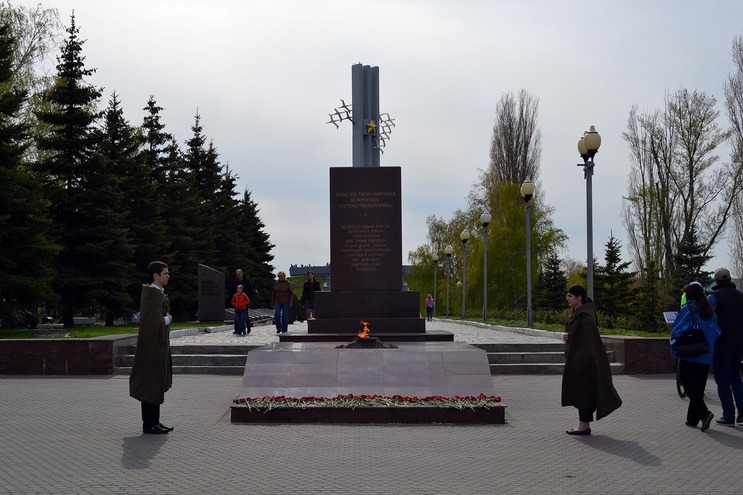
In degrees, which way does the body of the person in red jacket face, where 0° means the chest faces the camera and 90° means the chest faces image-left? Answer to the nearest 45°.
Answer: approximately 0°

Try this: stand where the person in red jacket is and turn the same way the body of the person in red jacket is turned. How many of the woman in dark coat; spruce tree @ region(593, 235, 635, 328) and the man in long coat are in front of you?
2

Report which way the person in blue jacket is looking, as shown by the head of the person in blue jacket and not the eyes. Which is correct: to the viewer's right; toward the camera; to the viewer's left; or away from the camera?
away from the camera

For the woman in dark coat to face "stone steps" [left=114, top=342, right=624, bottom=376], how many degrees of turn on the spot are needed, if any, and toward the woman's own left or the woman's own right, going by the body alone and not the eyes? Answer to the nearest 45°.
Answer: approximately 90° to the woman's own right

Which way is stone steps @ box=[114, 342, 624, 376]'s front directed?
toward the camera

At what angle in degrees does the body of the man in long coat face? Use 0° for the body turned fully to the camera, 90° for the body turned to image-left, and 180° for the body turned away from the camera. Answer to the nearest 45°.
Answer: approximately 270°

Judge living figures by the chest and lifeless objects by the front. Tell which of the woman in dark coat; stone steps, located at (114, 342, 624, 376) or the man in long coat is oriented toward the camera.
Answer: the stone steps

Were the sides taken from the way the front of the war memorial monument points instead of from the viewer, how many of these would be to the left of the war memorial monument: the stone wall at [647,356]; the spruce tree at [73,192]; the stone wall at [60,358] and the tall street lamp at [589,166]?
2

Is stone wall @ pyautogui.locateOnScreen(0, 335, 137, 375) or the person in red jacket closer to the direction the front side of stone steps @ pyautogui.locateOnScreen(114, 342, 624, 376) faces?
the stone wall

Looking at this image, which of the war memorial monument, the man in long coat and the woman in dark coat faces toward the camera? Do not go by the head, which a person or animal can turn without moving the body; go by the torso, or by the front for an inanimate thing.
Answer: the war memorial monument

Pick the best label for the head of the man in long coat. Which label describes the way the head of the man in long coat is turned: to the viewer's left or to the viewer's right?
to the viewer's right

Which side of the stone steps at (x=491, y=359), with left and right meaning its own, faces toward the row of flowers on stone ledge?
front

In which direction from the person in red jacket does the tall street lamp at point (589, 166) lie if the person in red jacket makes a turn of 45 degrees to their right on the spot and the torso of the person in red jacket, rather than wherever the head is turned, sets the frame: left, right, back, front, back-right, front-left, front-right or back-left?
left

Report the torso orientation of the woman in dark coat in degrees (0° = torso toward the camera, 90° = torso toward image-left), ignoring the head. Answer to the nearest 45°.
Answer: approximately 90°

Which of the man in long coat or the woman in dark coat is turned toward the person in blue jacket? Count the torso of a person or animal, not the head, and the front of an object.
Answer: the man in long coat

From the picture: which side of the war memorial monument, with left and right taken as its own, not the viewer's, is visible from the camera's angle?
front

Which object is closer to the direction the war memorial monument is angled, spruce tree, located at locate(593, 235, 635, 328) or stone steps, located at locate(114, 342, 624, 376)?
the stone steps

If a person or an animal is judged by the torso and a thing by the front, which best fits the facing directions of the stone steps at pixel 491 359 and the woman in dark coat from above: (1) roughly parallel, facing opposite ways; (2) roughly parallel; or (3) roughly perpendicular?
roughly perpendicular

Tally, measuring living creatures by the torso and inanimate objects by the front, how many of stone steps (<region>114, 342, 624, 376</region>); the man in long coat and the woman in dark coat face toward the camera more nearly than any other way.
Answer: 1

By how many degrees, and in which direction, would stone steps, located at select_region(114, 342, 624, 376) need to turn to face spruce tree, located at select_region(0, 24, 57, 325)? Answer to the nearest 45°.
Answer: approximately 135° to its right
